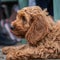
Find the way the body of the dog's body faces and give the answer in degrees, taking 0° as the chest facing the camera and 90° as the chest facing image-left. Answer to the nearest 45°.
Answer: approximately 90°
